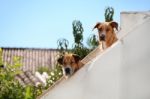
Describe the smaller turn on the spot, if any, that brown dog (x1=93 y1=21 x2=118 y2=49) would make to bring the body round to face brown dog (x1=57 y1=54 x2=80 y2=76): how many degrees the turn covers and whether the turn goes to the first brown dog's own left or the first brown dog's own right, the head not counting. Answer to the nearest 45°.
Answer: approximately 45° to the first brown dog's own right

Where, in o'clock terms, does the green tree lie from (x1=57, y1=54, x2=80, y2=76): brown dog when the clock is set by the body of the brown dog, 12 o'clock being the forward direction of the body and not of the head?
The green tree is roughly at 6 o'clock from the brown dog.

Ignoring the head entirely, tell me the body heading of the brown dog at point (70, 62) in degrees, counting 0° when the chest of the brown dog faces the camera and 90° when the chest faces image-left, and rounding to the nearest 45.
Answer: approximately 0°

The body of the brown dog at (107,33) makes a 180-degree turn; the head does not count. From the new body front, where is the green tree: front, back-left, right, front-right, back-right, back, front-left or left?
front-left

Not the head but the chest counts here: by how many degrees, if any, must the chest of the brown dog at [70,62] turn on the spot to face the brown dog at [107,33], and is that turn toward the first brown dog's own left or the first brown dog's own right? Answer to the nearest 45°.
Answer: approximately 90° to the first brown dog's own left
